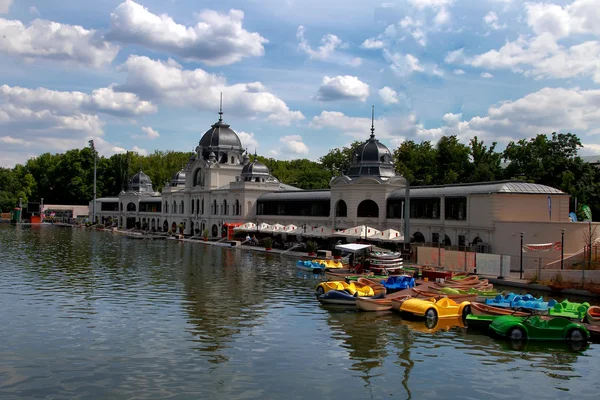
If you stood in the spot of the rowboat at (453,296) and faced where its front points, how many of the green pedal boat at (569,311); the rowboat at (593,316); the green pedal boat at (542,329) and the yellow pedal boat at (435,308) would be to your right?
0

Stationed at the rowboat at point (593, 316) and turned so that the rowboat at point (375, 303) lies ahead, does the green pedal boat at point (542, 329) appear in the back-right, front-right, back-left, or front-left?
front-left

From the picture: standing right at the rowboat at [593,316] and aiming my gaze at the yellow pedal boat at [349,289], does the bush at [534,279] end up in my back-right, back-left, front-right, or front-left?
front-right

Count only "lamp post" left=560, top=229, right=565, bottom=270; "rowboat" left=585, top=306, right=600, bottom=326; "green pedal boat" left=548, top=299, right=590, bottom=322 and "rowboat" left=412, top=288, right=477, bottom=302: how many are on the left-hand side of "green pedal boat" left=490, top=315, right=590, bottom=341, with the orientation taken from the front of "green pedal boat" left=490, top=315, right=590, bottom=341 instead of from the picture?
0

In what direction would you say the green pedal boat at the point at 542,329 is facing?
to the viewer's left

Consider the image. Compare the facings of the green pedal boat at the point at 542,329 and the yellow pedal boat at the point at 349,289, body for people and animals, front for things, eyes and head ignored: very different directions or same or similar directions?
same or similar directions

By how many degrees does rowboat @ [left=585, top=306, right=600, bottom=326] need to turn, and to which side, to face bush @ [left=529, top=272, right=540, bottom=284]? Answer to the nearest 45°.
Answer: approximately 90° to its right

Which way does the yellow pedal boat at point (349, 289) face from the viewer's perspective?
to the viewer's left

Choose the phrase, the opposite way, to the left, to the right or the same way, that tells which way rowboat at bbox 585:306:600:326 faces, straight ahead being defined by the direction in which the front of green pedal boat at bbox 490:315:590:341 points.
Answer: the same way

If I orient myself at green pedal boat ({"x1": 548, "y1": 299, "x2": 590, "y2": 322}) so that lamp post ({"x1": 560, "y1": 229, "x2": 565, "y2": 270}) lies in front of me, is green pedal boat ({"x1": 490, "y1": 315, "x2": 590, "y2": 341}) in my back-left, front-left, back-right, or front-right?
back-left

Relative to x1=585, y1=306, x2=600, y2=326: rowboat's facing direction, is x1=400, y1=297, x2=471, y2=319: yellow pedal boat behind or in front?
in front

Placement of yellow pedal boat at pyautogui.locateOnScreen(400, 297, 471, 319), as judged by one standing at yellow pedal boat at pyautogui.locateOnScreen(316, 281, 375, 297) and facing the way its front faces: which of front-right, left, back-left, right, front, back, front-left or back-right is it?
back-left

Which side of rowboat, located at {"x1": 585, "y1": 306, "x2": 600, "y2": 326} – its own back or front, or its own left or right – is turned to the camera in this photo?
left

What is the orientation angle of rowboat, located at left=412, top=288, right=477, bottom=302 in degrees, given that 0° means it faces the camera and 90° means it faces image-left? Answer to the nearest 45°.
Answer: approximately 90°

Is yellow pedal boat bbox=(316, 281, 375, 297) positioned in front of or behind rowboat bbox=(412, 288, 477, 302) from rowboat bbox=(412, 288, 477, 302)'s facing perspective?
in front
